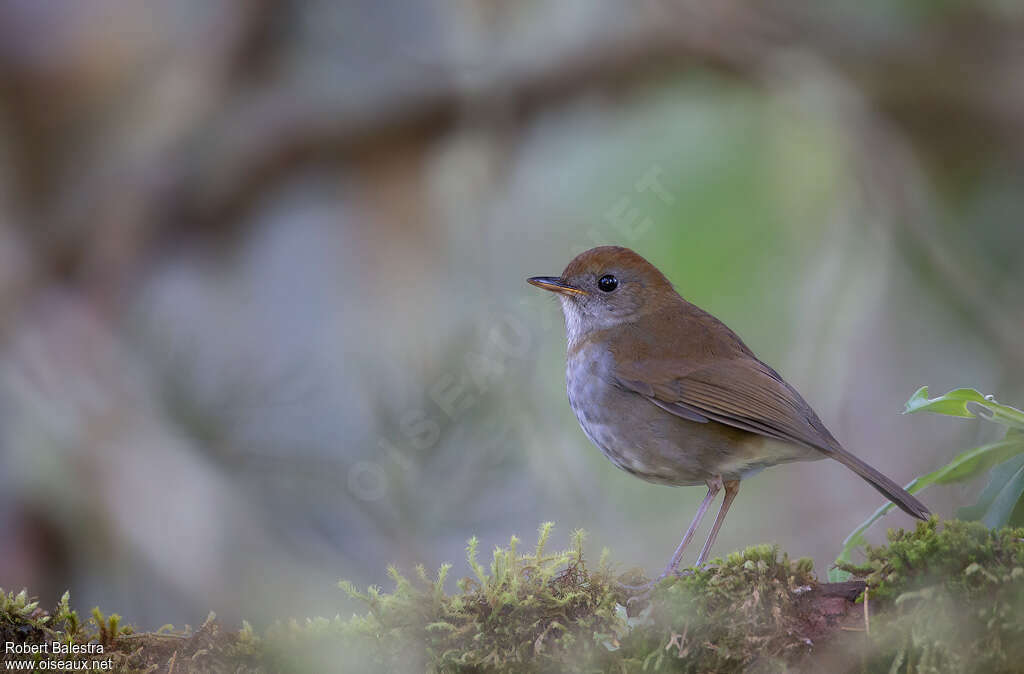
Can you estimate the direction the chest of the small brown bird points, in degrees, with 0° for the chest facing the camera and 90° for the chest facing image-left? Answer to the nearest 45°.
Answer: approximately 90°
